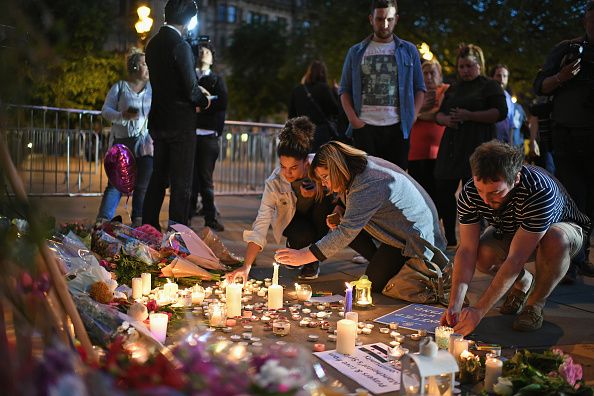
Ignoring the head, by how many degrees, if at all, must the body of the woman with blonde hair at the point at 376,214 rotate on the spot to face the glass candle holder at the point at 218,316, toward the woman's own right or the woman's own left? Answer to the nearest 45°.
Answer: approximately 45° to the woman's own left

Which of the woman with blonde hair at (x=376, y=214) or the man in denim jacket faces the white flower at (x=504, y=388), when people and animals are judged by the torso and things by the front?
the man in denim jacket

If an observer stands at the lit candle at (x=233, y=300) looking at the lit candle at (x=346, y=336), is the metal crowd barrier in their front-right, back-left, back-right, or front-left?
back-left

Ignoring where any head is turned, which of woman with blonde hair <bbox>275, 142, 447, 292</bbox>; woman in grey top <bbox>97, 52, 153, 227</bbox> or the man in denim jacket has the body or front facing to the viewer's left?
the woman with blonde hair

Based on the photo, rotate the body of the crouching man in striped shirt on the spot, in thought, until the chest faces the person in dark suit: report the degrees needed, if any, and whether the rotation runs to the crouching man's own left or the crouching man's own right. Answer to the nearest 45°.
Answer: approximately 90° to the crouching man's own right

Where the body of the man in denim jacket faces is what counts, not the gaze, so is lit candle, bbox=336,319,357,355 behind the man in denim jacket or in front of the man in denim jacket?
in front

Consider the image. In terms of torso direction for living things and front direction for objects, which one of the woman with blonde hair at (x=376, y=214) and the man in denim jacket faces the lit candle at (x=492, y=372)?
the man in denim jacket

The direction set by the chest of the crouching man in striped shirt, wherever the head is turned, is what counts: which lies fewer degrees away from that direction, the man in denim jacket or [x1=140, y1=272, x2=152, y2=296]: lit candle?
the lit candle

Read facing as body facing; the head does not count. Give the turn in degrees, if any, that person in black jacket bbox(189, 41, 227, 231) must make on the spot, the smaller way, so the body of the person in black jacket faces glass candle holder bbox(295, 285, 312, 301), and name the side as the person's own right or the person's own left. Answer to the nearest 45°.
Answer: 0° — they already face it

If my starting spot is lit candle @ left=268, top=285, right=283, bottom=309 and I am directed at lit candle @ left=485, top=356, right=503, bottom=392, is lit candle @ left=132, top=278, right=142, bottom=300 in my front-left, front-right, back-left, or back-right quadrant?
back-right

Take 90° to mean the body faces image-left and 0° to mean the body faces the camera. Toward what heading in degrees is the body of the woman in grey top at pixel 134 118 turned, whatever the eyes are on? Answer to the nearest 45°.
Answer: approximately 315°

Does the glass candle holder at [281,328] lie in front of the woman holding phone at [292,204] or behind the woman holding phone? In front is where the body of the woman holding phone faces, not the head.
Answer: in front

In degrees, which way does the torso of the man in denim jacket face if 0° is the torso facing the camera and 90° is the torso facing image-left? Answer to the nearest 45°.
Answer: approximately 0°

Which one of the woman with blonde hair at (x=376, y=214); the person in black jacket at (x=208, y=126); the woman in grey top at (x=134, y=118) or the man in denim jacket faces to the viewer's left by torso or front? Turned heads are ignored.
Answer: the woman with blonde hair
